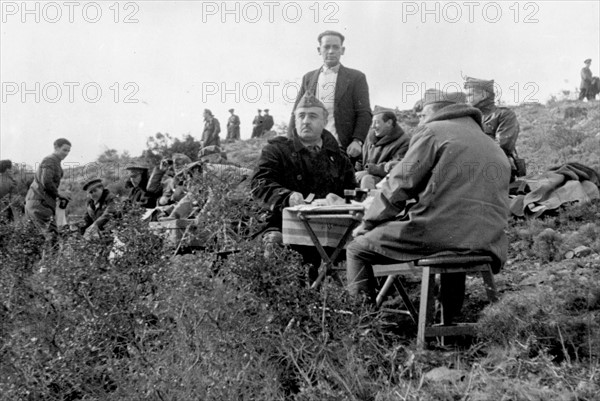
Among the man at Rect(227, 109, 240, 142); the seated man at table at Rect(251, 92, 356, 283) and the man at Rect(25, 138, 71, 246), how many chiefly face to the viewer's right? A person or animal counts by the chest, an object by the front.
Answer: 1

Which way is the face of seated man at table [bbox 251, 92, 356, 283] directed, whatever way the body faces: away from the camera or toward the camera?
toward the camera

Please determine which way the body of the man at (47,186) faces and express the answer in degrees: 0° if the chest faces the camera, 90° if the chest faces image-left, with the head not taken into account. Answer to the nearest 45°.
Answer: approximately 270°

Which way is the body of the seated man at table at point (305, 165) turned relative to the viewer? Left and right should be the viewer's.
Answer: facing the viewer

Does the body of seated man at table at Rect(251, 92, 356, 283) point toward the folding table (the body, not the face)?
yes

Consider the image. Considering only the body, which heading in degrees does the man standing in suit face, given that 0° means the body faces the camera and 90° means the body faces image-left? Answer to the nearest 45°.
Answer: approximately 0°

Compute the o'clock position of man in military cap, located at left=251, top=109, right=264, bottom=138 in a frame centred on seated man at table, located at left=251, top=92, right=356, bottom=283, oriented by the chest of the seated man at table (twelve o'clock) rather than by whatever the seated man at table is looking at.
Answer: The man in military cap is roughly at 6 o'clock from the seated man at table.

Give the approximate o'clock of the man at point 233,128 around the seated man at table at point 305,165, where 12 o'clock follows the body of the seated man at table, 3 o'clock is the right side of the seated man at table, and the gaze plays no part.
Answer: The man is roughly at 6 o'clock from the seated man at table.

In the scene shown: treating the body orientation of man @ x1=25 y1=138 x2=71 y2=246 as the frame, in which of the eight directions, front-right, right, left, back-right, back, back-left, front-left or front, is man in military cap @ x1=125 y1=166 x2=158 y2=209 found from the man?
front

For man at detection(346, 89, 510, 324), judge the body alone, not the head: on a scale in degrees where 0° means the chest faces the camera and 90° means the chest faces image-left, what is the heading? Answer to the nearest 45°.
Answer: approximately 135°

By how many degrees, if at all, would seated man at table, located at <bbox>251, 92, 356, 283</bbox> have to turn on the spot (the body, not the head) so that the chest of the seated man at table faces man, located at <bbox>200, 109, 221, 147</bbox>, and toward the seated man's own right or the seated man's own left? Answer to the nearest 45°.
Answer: approximately 180°
